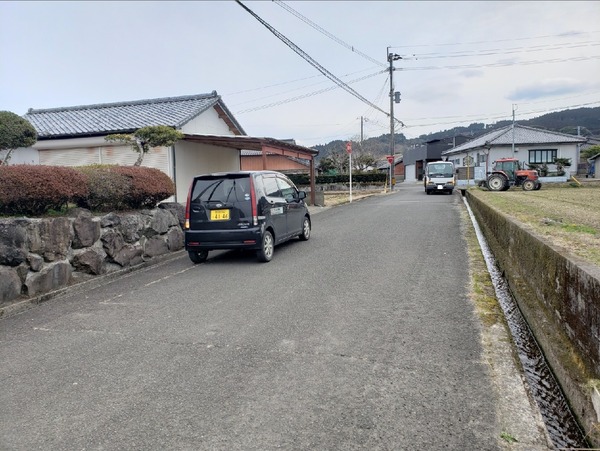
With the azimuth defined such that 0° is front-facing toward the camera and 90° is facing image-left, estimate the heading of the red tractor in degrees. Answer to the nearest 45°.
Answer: approximately 270°

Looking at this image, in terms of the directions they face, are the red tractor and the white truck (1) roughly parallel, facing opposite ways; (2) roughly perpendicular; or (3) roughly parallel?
roughly perpendicular

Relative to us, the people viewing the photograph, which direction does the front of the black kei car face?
facing away from the viewer and to the right of the viewer

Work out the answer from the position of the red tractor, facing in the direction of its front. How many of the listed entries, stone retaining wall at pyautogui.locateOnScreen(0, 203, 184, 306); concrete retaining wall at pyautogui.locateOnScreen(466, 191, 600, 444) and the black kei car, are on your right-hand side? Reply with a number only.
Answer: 3

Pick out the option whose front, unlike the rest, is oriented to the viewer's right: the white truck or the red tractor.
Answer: the red tractor

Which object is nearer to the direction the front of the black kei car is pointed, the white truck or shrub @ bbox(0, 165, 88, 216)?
the white truck

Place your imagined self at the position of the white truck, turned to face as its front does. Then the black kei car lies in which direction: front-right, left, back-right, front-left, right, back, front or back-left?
front

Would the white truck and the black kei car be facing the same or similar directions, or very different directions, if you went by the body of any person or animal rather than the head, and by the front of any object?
very different directions

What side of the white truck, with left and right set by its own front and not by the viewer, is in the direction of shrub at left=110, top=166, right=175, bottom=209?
front

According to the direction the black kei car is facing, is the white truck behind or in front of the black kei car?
in front

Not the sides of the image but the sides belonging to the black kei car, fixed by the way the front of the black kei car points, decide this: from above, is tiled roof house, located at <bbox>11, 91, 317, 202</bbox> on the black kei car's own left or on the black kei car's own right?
on the black kei car's own left

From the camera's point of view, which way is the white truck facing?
toward the camera

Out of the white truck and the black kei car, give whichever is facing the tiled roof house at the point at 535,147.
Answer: the black kei car

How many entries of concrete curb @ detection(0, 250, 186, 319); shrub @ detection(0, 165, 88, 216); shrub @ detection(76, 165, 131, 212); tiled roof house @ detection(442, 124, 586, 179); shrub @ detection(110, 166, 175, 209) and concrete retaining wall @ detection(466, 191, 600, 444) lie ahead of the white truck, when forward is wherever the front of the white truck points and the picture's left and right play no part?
5

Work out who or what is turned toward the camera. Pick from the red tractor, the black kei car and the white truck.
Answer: the white truck

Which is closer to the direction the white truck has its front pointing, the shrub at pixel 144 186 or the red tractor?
the shrub
